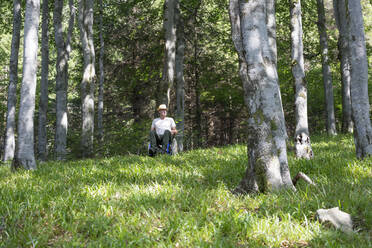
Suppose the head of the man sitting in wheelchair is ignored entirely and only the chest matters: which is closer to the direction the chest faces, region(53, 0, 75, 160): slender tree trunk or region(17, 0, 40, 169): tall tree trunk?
the tall tree trunk

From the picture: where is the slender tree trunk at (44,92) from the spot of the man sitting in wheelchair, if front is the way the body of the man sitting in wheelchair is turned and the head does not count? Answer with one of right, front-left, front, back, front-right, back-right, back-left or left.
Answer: back-right

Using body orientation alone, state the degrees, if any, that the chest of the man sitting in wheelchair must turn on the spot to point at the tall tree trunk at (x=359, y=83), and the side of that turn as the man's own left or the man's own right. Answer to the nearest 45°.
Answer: approximately 45° to the man's own left

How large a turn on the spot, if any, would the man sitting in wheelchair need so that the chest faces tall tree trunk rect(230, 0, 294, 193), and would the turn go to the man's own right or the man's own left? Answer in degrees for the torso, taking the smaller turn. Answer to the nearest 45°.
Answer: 0° — they already face it

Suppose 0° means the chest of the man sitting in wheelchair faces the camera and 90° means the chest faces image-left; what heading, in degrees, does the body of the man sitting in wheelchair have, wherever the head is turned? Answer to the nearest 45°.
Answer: approximately 0°

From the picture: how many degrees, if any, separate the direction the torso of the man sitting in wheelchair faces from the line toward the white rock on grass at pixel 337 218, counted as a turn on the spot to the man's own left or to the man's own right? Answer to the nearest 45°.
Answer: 0° — they already face it

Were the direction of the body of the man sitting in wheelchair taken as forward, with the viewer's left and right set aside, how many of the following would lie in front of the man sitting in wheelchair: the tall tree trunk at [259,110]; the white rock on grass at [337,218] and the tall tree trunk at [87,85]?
2

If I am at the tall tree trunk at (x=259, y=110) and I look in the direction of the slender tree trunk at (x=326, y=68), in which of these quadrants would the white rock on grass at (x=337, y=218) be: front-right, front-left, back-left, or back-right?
back-right

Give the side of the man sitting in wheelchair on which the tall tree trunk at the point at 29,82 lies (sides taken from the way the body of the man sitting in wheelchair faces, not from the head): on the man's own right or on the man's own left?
on the man's own right
